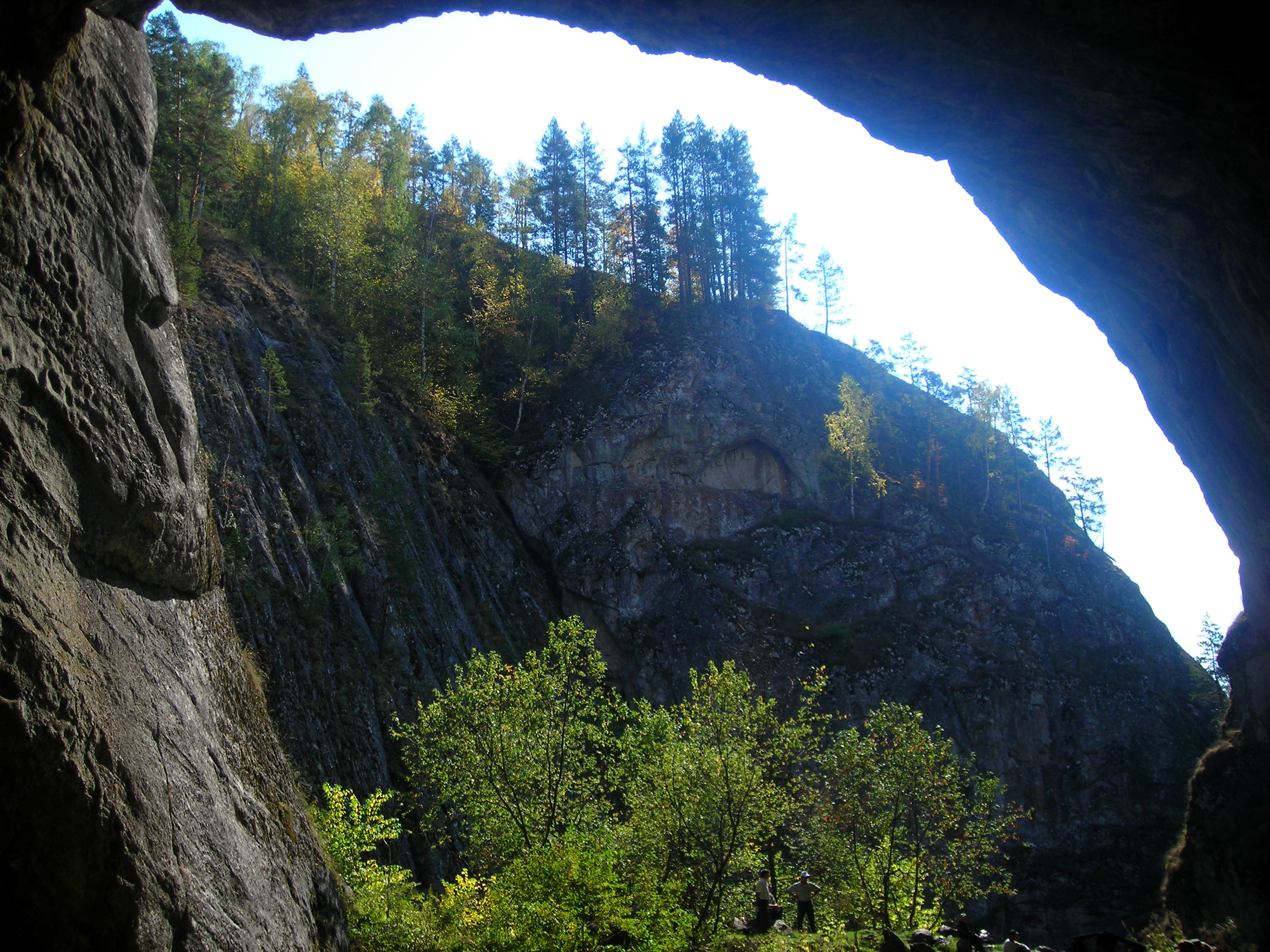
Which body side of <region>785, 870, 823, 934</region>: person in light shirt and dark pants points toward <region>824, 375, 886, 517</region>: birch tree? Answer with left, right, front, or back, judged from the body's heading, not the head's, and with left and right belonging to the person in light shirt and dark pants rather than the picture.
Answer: back

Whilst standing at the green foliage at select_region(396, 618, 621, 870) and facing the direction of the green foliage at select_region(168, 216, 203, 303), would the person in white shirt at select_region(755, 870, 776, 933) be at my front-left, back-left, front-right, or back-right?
back-right

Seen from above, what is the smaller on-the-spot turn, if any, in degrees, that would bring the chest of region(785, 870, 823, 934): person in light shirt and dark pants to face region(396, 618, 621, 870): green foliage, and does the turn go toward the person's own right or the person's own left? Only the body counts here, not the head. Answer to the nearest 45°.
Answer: approximately 45° to the person's own right

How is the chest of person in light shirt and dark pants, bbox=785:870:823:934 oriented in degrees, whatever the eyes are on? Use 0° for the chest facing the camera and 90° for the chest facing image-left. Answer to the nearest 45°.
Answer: approximately 0°
